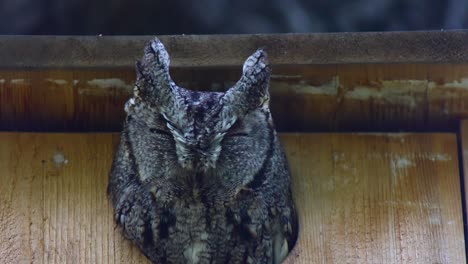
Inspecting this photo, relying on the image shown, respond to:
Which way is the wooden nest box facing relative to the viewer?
toward the camera

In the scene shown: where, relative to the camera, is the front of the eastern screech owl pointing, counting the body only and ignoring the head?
toward the camera
